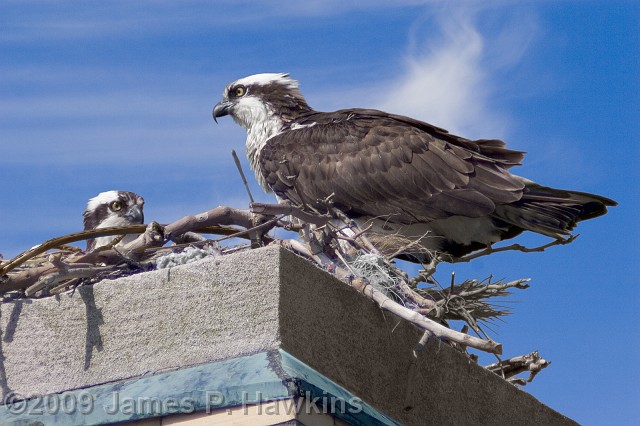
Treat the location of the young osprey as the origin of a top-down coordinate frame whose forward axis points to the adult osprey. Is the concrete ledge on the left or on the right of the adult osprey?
right

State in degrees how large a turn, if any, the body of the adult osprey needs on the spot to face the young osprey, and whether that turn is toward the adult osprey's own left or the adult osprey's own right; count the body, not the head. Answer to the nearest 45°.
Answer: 0° — it already faces it

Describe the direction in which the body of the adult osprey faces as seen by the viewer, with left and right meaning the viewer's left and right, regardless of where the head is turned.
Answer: facing to the left of the viewer
